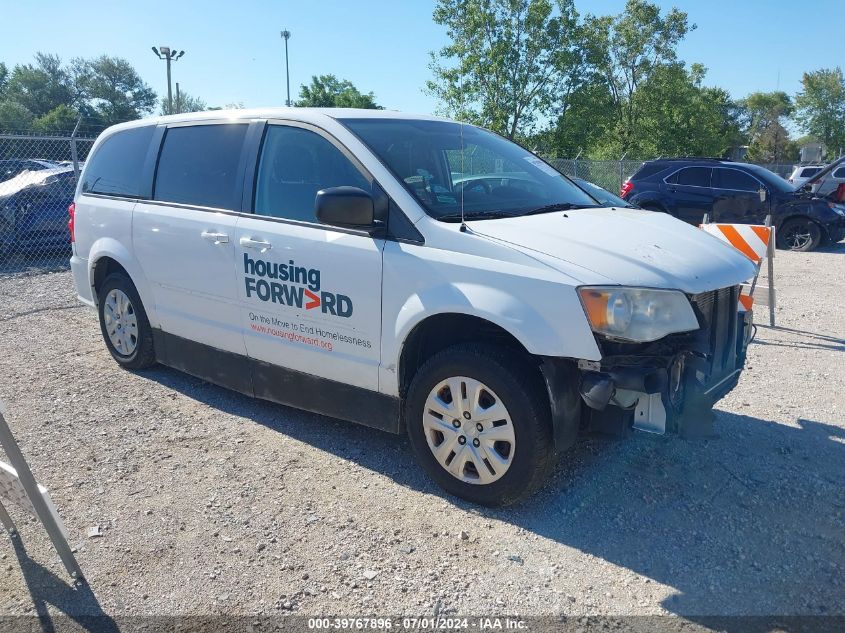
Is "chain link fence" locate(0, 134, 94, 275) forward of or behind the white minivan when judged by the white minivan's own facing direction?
behind

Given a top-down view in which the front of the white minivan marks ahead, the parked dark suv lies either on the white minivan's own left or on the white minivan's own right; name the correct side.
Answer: on the white minivan's own left

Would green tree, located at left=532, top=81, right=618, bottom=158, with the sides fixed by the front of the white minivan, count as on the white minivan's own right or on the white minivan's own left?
on the white minivan's own left

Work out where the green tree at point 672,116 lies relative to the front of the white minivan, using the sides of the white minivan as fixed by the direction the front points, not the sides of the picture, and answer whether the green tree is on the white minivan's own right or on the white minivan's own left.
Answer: on the white minivan's own left

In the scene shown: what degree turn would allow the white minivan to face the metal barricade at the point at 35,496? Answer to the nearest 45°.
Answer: approximately 90° to its right

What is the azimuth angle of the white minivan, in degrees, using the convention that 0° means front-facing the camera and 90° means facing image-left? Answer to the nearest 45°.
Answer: approximately 315°

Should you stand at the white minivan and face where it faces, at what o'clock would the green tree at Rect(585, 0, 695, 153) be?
The green tree is roughly at 8 o'clock from the white minivan.

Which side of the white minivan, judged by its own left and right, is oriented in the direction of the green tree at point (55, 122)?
back
